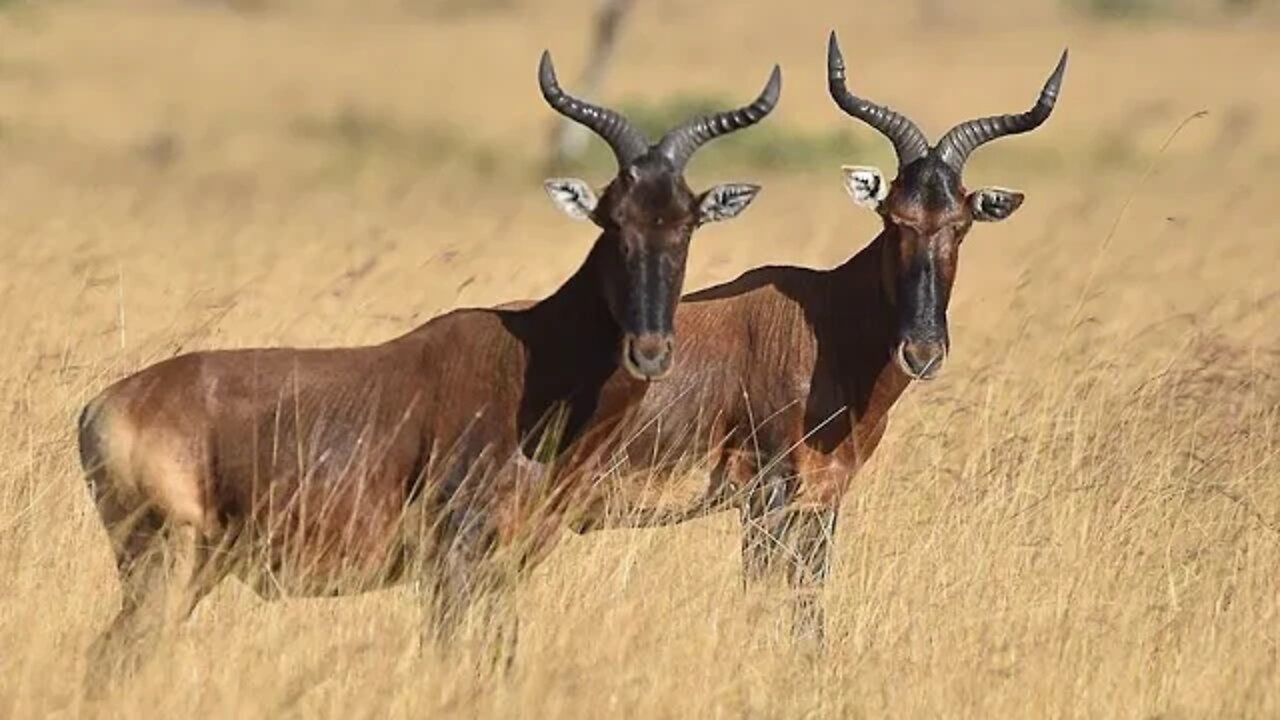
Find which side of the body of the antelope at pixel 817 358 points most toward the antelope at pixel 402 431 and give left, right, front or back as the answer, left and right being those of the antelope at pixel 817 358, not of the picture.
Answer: right

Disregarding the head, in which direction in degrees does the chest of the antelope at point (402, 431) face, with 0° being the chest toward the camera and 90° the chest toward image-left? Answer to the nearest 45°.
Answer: approximately 270°

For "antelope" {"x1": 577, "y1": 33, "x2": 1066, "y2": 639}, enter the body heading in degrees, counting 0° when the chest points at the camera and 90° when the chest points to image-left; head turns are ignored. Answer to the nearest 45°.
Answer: approximately 315°
